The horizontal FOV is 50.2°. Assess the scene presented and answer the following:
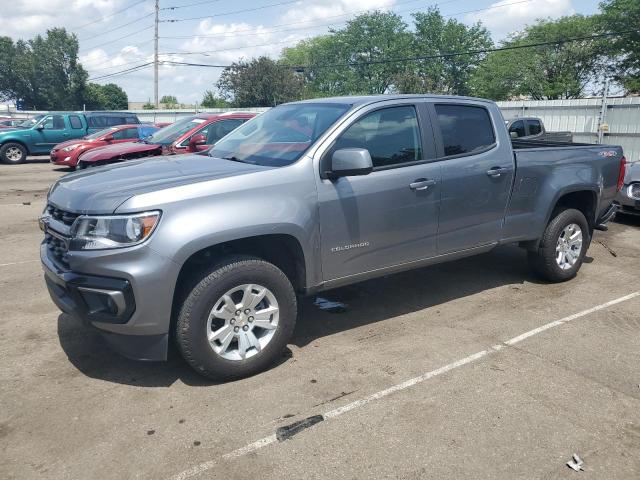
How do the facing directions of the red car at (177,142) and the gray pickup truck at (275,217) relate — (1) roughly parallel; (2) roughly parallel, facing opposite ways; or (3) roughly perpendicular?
roughly parallel

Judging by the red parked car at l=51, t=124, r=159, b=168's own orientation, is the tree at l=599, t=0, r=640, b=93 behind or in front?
behind

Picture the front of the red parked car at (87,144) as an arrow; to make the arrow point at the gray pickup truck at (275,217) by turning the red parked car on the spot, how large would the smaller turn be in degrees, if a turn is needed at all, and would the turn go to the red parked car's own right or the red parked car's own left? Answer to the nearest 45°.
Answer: approximately 45° to the red parked car's own left

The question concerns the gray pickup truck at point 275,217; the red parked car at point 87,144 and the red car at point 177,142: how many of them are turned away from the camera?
0

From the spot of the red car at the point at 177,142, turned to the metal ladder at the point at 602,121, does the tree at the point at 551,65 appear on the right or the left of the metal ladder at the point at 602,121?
left

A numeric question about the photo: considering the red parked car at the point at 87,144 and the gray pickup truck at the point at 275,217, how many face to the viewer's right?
0

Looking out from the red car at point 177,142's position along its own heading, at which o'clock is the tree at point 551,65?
The tree is roughly at 6 o'clock from the red car.

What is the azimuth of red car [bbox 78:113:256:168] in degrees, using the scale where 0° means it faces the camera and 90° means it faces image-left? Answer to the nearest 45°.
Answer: approximately 45°

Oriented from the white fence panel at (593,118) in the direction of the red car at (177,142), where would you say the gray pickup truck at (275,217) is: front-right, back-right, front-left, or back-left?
front-left

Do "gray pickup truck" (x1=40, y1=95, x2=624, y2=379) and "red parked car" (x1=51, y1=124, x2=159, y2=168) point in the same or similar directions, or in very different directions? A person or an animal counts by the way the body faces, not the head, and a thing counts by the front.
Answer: same or similar directions

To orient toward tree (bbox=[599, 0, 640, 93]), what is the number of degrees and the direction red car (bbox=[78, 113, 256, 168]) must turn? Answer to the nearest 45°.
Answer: approximately 180°

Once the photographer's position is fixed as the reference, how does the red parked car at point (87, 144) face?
facing the viewer and to the left of the viewer
